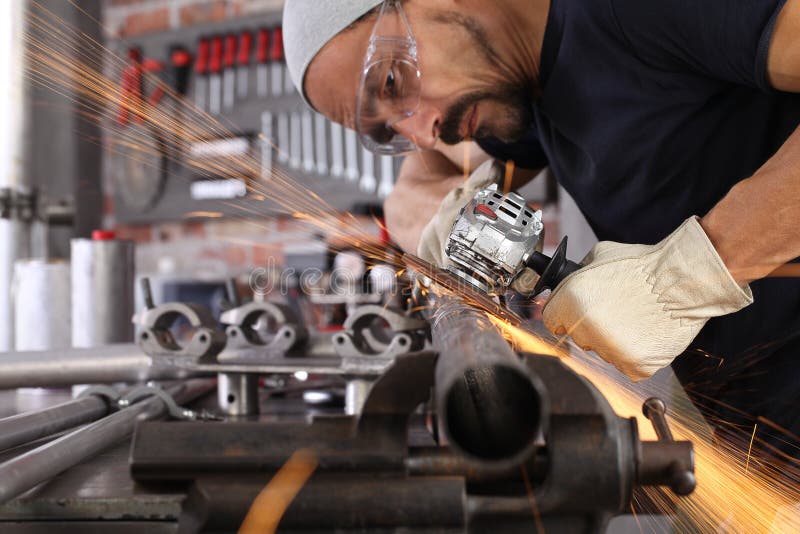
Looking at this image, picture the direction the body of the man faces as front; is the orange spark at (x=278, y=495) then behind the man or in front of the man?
in front

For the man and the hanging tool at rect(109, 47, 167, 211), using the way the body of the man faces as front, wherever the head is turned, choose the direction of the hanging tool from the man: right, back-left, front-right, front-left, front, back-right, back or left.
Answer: right

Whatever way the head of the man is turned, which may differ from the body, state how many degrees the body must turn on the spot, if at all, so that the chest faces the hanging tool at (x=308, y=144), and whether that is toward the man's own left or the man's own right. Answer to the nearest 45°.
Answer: approximately 90° to the man's own right

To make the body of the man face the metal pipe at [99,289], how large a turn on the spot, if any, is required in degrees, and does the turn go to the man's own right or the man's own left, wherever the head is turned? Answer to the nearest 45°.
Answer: approximately 45° to the man's own right

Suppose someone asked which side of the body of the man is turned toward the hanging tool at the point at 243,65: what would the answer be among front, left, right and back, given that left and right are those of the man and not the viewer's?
right

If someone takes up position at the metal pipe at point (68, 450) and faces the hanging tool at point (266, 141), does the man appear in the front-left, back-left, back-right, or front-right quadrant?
front-right

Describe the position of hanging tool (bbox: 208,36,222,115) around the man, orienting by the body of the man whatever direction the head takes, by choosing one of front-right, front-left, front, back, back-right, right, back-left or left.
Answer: right

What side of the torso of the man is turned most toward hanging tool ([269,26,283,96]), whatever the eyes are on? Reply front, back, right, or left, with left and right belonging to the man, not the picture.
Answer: right

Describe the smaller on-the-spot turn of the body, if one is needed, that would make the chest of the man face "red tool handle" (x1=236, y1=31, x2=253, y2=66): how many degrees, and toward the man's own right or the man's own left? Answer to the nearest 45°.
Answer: approximately 90° to the man's own right

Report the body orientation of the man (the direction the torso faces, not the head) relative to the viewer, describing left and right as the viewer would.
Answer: facing the viewer and to the left of the viewer

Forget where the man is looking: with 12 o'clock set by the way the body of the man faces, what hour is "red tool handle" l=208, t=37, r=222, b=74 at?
The red tool handle is roughly at 3 o'clock from the man.

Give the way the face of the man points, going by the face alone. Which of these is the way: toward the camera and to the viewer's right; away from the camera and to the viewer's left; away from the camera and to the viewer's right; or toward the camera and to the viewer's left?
toward the camera and to the viewer's left

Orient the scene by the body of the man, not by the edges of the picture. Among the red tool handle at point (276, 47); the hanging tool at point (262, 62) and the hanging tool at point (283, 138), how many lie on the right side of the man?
3

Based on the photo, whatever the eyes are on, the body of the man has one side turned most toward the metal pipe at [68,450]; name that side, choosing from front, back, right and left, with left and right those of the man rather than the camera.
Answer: front

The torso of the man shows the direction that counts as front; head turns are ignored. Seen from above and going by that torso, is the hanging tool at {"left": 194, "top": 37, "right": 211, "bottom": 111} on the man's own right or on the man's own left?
on the man's own right
